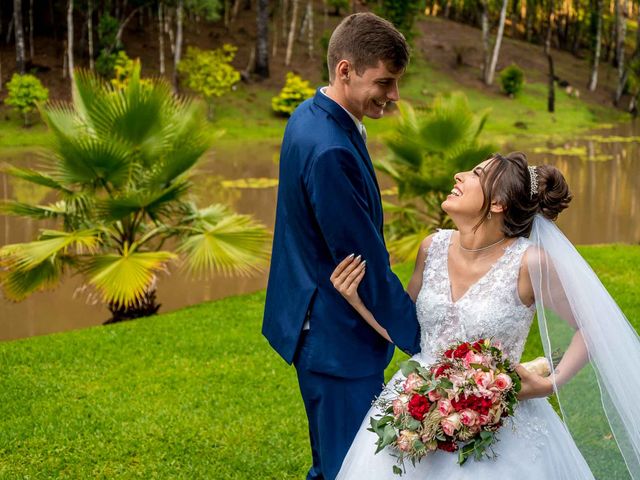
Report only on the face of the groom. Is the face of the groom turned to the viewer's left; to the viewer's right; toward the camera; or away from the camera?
to the viewer's right

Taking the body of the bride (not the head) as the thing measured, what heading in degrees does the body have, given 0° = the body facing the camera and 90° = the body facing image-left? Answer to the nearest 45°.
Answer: approximately 45°

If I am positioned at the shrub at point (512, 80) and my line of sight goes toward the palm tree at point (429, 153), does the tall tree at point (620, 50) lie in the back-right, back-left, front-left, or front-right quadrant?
back-left

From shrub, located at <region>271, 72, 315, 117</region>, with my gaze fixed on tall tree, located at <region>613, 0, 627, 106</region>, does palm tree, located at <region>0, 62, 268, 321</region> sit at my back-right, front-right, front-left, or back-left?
back-right

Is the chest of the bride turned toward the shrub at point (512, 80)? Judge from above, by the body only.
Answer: no

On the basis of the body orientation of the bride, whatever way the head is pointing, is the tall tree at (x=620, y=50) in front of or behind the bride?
behind

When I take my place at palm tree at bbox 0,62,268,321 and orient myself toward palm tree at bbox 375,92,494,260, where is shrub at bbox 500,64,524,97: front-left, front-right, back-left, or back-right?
front-left

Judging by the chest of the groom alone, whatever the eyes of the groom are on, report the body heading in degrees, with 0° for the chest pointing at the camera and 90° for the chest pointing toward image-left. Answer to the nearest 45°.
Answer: approximately 270°

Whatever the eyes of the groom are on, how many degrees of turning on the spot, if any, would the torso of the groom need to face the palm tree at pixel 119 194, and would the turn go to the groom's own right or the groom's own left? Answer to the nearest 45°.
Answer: approximately 135° to the groom's own left

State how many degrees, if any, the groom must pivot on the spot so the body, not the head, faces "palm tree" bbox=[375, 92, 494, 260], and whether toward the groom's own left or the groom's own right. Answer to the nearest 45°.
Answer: approximately 90° to the groom's own left

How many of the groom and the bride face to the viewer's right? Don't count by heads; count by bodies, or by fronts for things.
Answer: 1

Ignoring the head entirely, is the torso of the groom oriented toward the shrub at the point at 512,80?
no

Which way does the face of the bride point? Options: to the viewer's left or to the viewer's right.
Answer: to the viewer's left

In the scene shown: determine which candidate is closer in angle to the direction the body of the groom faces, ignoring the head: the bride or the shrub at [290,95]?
the bride

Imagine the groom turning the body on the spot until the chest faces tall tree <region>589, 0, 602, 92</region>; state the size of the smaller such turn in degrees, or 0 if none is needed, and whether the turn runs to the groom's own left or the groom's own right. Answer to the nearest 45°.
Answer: approximately 90° to the groom's own left

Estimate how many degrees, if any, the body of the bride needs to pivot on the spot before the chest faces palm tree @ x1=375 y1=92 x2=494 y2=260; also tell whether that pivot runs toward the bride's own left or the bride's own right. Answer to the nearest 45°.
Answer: approximately 135° to the bride's own right

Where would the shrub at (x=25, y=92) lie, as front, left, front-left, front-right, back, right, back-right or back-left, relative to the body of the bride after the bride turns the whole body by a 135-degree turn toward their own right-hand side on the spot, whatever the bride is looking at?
front-left
